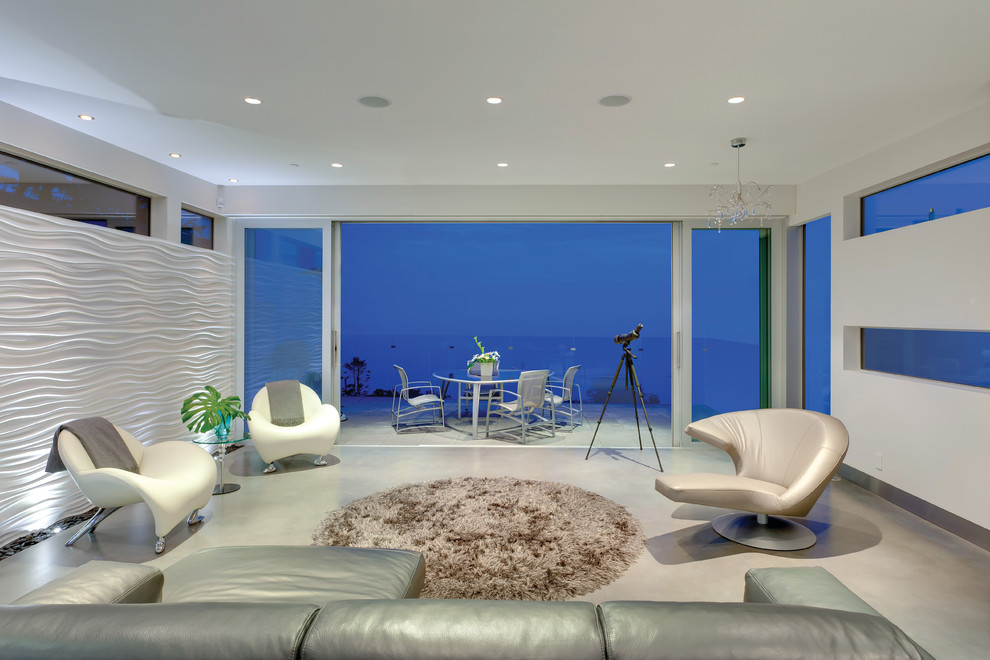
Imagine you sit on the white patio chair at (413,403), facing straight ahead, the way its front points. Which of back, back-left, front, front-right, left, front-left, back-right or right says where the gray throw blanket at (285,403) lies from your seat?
back-right

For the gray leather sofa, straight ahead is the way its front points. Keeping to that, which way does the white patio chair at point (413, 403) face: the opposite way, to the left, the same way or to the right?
to the right

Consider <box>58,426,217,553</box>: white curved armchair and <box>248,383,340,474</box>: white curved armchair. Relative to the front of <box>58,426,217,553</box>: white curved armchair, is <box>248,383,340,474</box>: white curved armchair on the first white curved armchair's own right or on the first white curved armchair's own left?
on the first white curved armchair's own left

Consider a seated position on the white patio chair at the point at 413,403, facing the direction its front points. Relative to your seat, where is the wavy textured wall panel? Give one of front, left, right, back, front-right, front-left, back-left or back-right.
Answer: back-right

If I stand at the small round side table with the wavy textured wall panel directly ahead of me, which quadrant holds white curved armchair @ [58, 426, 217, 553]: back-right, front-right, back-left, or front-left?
front-left

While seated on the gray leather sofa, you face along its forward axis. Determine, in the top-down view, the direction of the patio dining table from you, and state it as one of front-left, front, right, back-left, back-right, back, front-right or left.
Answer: front

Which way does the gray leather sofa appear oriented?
away from the camera

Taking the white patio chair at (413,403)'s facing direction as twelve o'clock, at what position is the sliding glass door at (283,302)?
The sliding glass door is roughly at 5 o'clock from the white patio chair.

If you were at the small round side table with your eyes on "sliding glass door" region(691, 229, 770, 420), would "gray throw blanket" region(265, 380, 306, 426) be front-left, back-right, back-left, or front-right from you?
front-left

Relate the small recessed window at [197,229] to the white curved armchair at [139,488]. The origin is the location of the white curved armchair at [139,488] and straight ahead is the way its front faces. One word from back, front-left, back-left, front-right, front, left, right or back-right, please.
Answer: left

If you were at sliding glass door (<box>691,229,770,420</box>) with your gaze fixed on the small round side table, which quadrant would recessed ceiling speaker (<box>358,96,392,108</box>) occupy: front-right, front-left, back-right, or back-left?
front-left

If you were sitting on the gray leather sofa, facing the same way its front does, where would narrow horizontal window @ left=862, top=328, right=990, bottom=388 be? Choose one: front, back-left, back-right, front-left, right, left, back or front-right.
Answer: front-right

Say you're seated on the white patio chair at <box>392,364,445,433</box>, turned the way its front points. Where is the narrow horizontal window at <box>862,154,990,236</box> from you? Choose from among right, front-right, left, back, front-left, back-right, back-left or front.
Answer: front-right

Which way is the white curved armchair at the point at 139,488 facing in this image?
to the viewer's right

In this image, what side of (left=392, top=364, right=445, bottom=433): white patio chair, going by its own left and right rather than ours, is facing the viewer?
right

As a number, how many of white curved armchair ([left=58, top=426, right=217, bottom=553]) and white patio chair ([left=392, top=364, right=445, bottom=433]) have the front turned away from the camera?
0
